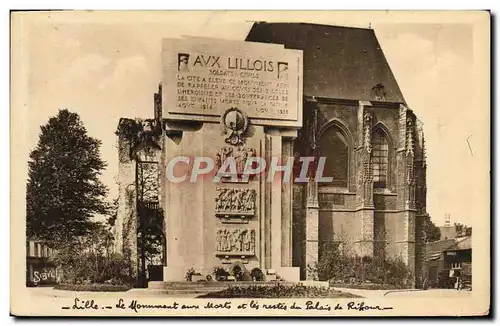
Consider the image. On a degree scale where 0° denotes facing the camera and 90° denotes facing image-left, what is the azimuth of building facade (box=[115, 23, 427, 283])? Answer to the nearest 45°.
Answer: approximately 0°
